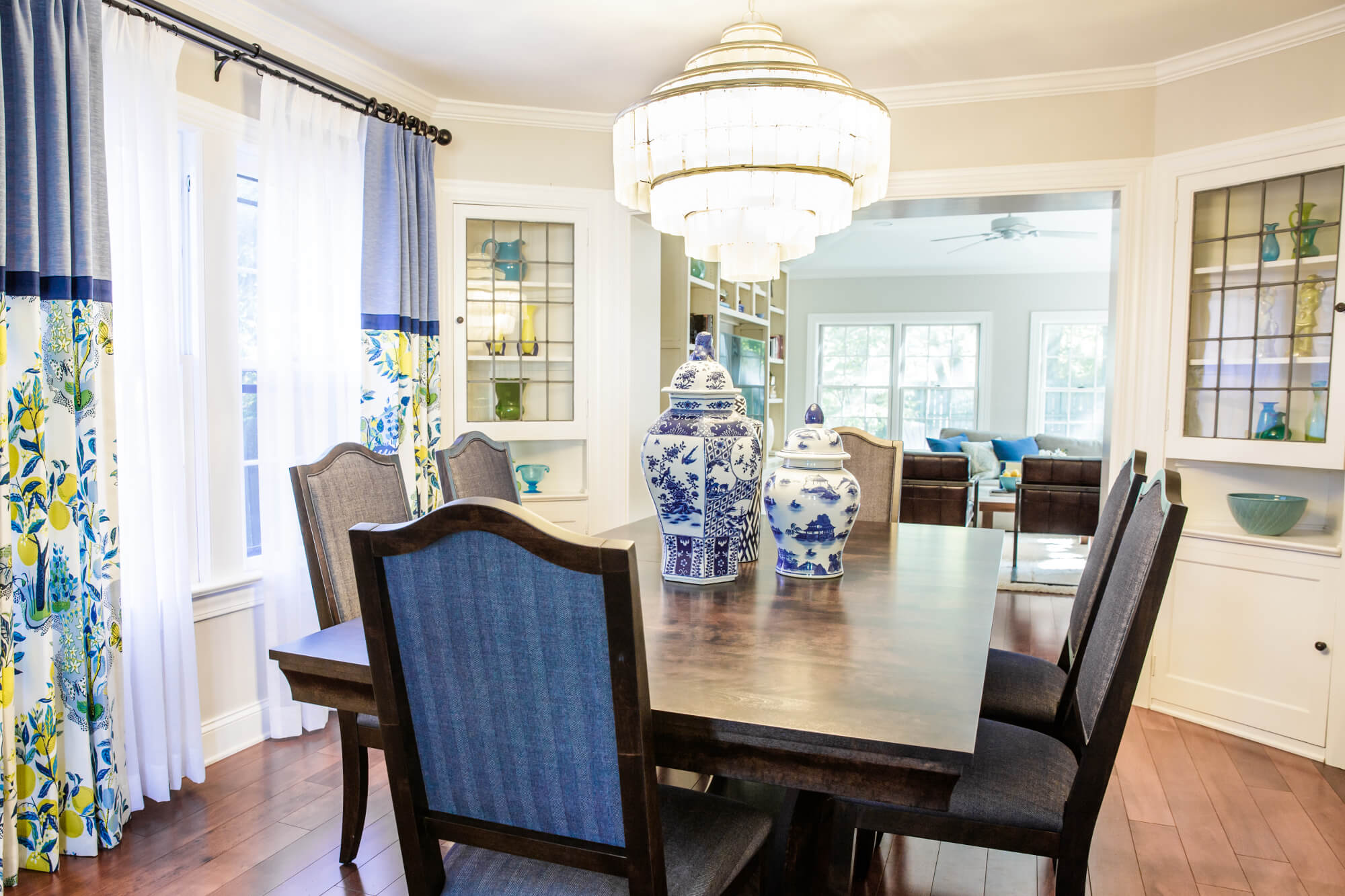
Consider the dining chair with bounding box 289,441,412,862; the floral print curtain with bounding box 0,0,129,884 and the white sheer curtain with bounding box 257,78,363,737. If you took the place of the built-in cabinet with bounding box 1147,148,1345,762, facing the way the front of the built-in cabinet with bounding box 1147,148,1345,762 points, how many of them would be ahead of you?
3

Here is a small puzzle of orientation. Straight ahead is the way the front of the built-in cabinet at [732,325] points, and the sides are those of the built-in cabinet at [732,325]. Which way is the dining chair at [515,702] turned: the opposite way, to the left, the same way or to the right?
to the left

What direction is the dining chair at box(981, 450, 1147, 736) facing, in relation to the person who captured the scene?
facing to the left of the viewer

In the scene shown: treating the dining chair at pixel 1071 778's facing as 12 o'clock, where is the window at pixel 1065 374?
The window is roughly at 3 o'clock from the dining chair.

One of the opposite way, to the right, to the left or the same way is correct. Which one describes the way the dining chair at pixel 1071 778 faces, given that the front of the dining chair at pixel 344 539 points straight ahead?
the opposite way

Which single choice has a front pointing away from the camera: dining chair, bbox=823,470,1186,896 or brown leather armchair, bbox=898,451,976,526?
the brown leather armchair

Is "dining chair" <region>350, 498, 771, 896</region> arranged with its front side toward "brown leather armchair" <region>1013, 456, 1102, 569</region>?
yes

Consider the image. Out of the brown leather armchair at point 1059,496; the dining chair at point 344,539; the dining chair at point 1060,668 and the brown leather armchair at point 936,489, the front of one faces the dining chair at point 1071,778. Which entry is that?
the dining chair at point 344,539

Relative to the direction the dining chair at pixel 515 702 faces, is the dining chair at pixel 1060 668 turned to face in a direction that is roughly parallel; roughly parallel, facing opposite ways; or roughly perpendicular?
roughly perpendicular

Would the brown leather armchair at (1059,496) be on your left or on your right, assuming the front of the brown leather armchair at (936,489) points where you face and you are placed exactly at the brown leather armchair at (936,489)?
on your right

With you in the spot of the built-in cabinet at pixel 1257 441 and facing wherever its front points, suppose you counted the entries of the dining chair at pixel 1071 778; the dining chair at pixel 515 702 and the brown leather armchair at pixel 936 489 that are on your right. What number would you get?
1

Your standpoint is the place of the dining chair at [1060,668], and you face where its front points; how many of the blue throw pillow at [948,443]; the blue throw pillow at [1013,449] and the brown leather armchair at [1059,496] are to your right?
3

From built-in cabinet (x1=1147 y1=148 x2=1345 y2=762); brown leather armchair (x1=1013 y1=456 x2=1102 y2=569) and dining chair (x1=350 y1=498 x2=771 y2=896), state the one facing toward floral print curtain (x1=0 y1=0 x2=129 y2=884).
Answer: the built-in cabinet

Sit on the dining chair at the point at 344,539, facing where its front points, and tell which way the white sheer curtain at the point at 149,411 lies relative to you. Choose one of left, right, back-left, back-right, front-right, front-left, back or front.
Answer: back

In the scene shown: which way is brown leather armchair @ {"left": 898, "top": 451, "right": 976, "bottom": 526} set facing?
away from the camera

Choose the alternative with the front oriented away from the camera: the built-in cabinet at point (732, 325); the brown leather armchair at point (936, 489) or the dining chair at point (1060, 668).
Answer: the brown leather armchair
